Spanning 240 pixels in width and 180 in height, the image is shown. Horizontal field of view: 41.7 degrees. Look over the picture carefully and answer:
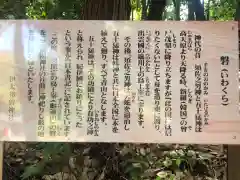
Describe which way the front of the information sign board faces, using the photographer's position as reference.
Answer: facing the viewer

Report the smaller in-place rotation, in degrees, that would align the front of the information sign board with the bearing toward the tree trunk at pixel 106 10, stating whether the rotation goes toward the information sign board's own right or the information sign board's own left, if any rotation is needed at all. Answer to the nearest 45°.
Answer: approximately 180°

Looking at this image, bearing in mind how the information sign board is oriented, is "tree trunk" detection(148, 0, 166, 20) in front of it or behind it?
behind

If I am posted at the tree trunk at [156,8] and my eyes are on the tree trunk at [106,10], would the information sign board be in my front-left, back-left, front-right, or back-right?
front-left
